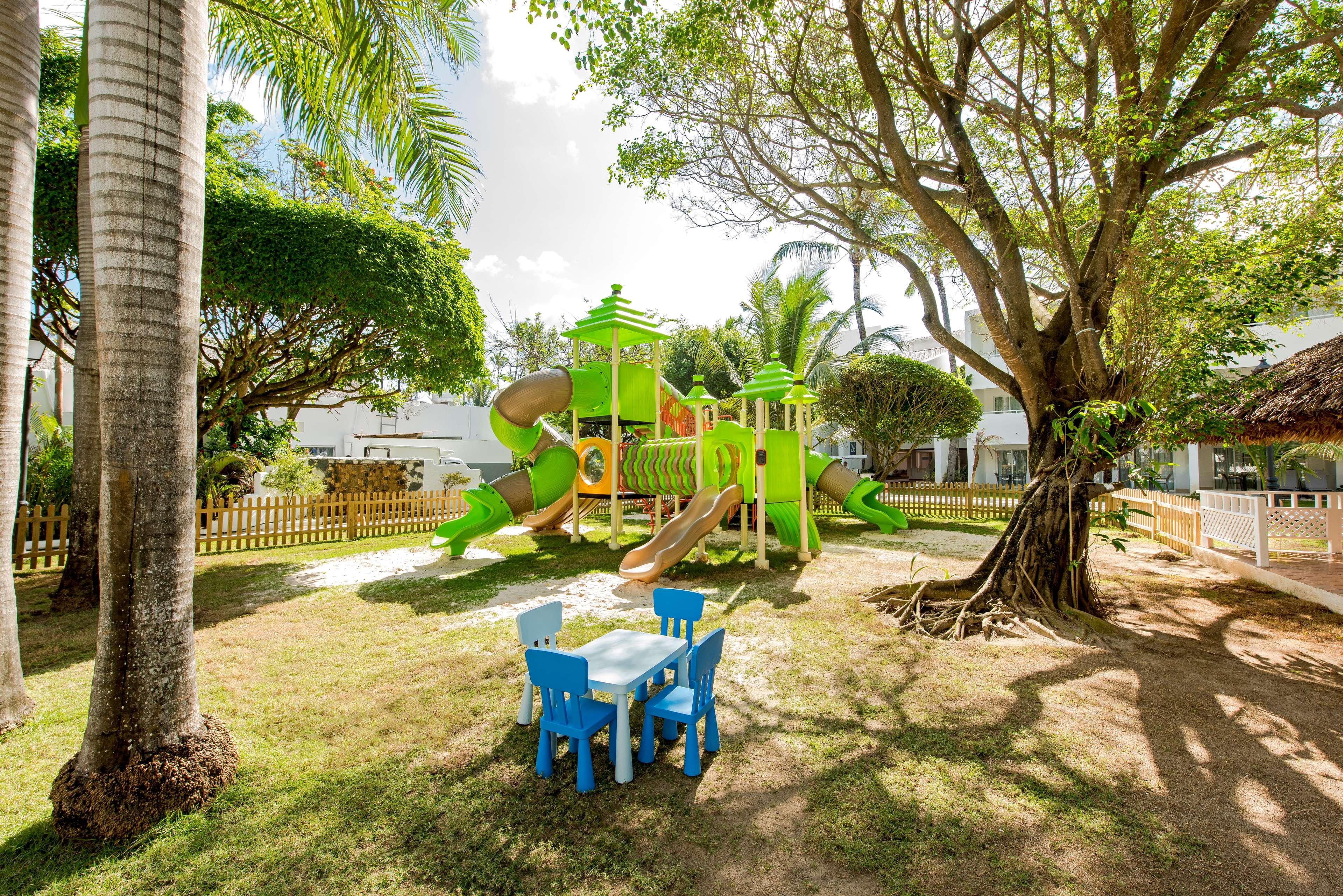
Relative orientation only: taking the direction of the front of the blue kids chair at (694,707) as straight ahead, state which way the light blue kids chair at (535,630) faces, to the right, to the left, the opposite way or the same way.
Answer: the opposite way

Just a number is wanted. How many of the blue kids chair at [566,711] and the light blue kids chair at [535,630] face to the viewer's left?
0

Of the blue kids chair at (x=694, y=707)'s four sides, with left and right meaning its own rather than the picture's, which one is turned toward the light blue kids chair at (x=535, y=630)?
front

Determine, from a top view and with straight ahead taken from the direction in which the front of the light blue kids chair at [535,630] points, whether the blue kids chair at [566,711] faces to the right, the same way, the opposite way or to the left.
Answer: to the left

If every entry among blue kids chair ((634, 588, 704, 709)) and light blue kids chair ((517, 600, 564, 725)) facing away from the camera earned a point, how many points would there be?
0

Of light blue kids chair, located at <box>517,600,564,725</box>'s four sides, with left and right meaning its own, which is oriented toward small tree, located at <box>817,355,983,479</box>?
left

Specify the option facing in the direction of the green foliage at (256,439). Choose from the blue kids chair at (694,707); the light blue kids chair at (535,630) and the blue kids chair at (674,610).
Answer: the blue kids chair at (694,707)

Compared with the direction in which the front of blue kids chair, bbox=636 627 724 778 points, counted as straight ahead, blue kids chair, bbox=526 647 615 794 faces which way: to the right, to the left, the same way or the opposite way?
to the right

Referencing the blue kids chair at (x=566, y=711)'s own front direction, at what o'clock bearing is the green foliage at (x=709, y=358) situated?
The green foliage is roughly at 11 o'clock from the blue kids chair.

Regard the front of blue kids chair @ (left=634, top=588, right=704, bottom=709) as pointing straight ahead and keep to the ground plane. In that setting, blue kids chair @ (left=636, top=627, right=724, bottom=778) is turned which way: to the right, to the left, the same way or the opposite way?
to the right

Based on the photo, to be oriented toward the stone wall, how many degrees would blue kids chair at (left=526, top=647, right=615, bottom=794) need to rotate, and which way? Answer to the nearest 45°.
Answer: approximately 45° to its left

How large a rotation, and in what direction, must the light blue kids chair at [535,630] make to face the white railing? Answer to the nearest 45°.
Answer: approximately 45° to its left

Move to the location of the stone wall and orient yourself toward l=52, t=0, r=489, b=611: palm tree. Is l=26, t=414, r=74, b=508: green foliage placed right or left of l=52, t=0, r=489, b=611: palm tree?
right

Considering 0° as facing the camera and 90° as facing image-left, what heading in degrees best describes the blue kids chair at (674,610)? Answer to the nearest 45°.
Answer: approximately 45°

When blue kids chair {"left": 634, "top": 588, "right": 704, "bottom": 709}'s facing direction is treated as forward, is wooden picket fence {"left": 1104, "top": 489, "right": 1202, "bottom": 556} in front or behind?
behind

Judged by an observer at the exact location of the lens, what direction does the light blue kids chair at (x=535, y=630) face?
facing the viewer and to the right of the viewer

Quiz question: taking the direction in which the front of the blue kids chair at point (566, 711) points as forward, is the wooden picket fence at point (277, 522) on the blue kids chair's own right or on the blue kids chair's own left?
on the blue kids chair's own left

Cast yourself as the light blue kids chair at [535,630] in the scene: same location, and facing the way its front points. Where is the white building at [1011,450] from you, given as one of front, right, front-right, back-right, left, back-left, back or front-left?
left

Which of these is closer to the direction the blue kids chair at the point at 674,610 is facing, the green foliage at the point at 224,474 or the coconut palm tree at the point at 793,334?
the green foliage

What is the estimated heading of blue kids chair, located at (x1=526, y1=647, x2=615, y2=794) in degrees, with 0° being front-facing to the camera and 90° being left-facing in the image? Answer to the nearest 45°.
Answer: approximately 225°

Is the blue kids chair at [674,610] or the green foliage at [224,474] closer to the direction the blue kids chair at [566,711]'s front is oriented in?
the blue kids chair
